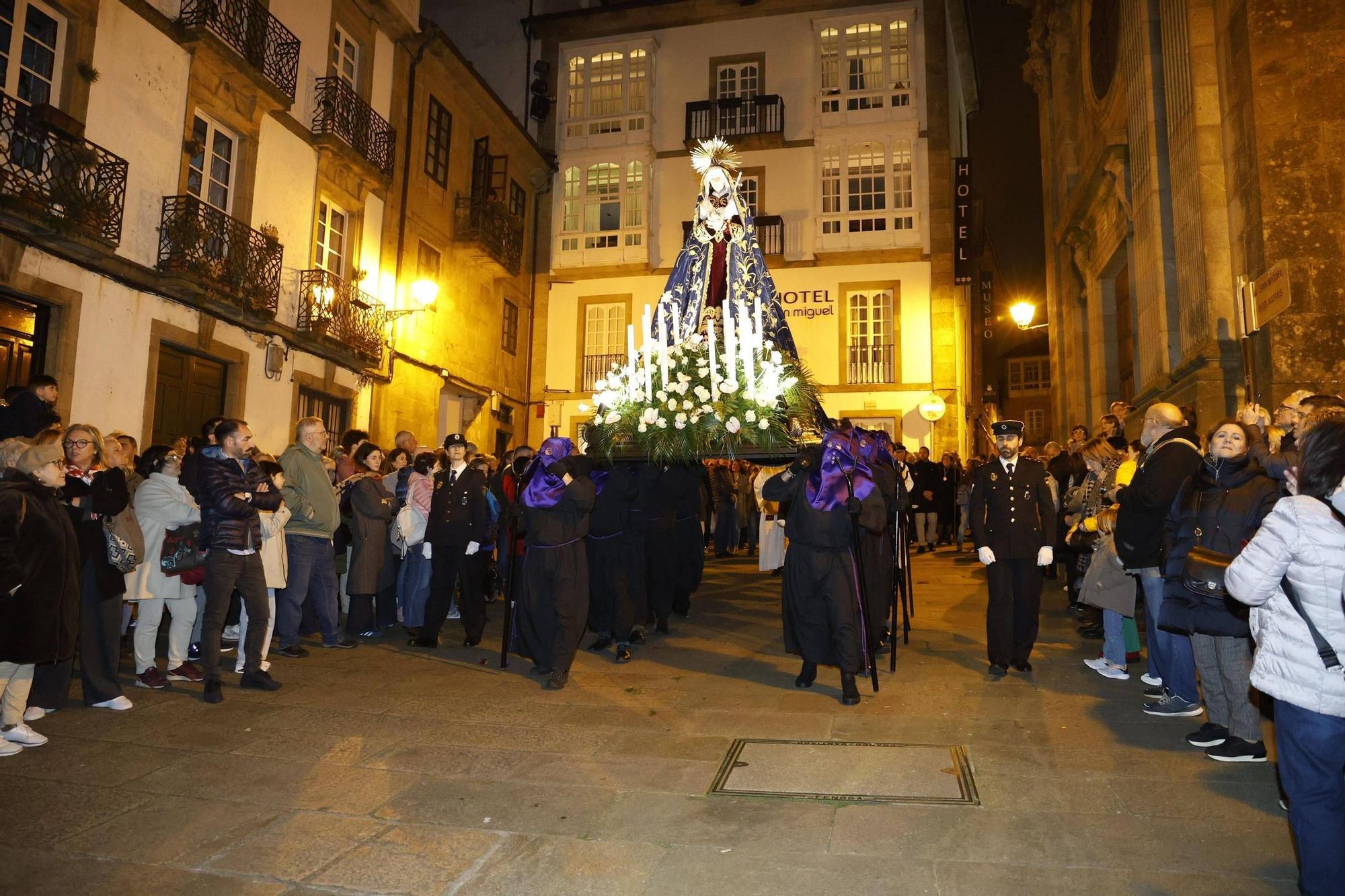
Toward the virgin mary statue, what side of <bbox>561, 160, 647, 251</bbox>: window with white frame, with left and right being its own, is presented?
front

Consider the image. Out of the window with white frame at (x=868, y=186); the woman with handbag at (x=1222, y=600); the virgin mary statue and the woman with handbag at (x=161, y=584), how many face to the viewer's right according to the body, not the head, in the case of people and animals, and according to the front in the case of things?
1

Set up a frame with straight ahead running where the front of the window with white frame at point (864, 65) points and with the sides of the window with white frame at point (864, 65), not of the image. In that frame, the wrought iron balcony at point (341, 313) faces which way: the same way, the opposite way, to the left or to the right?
to the left

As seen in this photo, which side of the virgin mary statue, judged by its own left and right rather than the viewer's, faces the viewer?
front

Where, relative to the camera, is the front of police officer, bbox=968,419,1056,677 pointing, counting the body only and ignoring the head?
toward the camera

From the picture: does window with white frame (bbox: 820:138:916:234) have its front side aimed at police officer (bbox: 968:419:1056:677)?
yes

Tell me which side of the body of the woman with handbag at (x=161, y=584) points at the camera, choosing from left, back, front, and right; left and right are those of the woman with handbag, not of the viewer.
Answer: right

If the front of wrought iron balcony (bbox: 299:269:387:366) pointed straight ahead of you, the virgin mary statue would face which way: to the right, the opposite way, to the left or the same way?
to the right

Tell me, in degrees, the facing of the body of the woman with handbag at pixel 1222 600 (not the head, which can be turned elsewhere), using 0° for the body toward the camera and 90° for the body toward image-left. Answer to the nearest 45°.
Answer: approximately 45°

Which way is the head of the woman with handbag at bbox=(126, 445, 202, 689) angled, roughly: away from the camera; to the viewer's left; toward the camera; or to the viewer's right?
to the viewer's right

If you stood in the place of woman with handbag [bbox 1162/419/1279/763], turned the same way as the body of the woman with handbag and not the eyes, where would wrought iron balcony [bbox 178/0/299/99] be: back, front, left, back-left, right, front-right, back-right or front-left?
front-right

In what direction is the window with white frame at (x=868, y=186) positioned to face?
toward the camera
